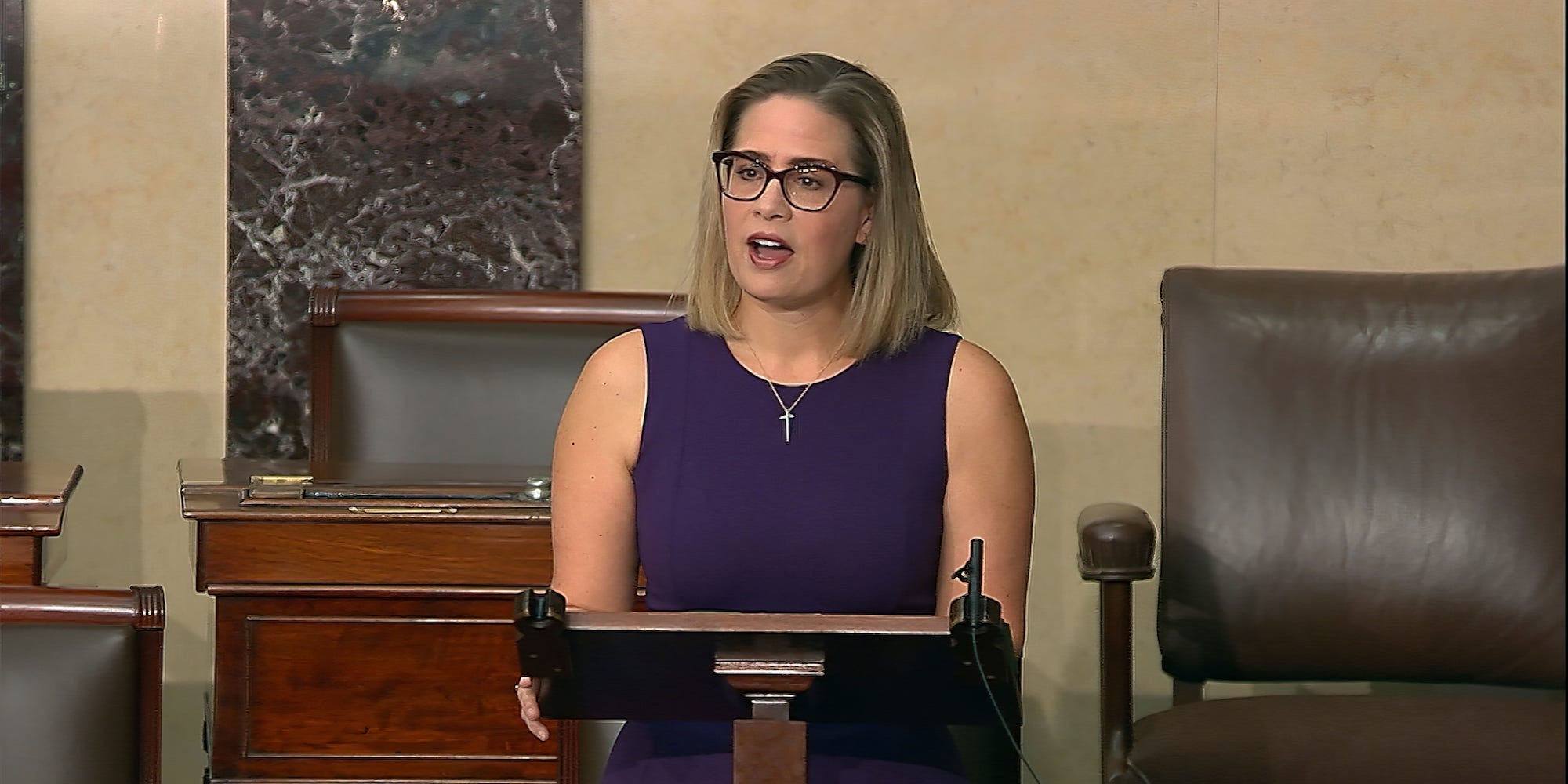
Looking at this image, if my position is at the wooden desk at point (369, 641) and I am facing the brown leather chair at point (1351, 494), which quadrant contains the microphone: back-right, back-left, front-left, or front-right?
front-right

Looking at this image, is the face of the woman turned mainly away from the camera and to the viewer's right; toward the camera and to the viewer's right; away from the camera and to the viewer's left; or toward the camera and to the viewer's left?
toward the camera and to the viewer's left

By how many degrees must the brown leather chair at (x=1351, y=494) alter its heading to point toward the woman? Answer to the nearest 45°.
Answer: approximately 45° to its right

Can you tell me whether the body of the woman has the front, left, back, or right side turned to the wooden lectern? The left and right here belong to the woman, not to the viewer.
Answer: front

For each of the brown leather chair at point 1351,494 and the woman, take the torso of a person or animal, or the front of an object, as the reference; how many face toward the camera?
2

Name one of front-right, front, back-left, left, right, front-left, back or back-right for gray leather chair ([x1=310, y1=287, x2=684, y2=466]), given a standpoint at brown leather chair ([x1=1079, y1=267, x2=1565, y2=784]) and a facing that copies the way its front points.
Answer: right

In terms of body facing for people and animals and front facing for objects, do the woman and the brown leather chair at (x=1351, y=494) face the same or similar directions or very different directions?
same or similar directions

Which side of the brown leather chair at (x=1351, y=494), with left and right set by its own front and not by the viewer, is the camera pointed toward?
front

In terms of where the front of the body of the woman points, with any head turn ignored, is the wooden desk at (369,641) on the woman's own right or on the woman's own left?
on the woman's own right
